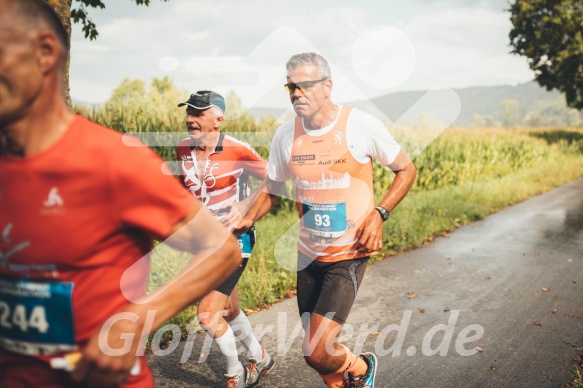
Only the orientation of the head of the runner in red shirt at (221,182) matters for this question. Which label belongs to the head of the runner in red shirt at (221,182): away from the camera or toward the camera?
toward the camera

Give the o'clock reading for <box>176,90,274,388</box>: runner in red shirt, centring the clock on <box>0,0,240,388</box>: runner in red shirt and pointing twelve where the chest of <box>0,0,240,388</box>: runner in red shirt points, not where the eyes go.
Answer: <box>176,90,274,388</box>: runner in red shirt is roughly at 5 o'clock from <box>0,0,240,388</box>: runner in red shirt.

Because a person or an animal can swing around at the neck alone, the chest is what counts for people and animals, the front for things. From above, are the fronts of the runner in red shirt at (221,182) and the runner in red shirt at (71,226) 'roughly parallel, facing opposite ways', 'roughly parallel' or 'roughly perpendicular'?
roughly parallel

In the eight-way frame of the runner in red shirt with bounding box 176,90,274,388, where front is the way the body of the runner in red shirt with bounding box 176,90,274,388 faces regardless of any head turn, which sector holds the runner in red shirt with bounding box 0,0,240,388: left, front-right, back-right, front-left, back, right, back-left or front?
front-left

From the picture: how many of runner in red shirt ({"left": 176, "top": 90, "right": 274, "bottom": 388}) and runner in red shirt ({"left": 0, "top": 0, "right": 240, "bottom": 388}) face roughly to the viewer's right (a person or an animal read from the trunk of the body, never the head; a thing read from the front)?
0

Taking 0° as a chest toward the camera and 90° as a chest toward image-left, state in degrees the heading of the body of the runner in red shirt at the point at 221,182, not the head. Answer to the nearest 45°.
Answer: approximately 45°

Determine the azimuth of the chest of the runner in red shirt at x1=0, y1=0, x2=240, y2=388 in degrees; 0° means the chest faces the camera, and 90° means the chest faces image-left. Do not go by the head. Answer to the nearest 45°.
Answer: approximately 45°
